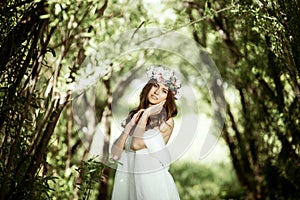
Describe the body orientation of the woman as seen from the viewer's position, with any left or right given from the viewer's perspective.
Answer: facing the viewer and to the left of the viewer

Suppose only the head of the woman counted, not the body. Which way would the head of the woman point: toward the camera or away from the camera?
toward the camera

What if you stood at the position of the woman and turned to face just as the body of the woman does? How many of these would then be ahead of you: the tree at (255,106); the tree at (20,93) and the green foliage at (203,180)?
1

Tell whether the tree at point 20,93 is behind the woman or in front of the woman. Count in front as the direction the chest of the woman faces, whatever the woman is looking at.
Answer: in front
